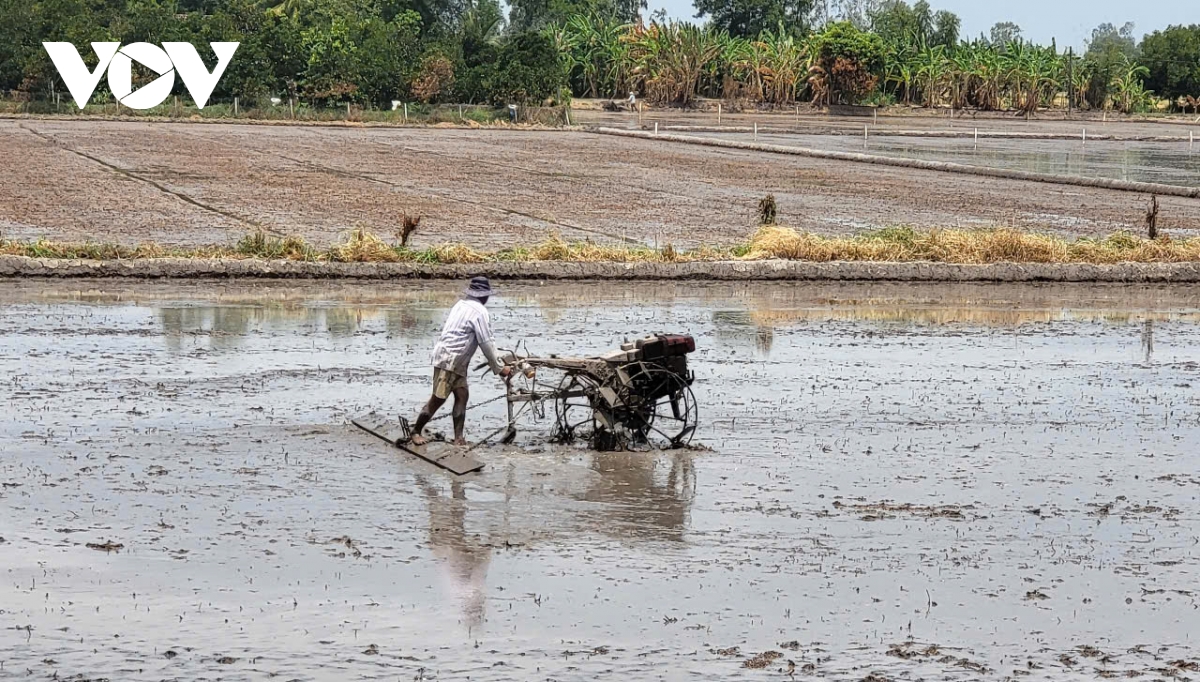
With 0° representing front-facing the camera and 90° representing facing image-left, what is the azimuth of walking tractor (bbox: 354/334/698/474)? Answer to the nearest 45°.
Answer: approximately 225°
